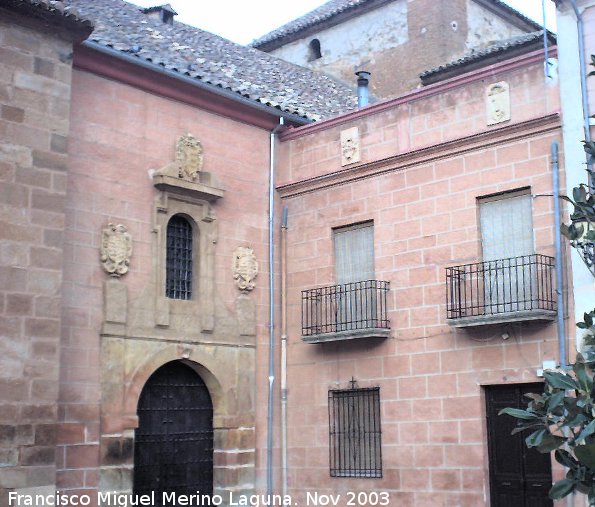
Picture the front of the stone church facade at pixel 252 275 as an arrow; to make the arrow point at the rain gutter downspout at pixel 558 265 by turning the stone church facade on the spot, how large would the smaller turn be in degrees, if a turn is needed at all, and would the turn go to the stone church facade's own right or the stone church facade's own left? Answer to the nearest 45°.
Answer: approximately 45° to the stone church facade's own left

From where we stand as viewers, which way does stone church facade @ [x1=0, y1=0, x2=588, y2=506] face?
facing the viewer and to the right of the viewer
